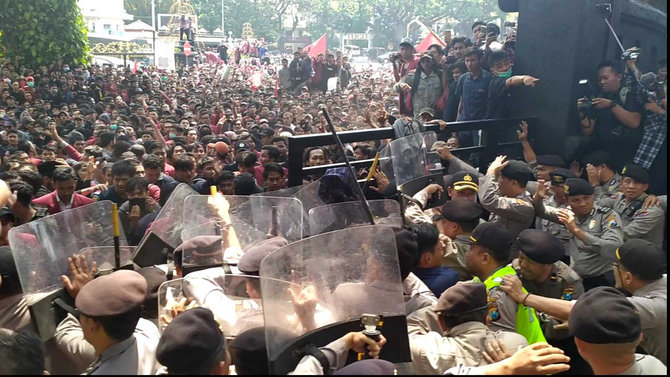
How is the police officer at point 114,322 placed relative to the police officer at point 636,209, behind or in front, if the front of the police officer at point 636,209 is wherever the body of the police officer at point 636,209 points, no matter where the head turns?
in front

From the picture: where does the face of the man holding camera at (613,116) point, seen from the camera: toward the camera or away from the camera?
toward the camera

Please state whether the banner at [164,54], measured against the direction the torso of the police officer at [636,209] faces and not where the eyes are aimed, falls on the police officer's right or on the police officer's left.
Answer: on the police officer's right

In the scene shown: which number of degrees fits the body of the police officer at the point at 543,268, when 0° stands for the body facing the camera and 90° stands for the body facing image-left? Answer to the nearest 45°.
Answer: approximately 45°

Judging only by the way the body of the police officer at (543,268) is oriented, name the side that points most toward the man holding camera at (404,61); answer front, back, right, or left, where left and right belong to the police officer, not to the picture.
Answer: right

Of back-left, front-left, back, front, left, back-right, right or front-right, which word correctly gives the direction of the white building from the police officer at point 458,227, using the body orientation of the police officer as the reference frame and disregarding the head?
front-right

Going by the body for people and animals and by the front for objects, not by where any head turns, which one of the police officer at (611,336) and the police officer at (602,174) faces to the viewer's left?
the police officer at (602,174)

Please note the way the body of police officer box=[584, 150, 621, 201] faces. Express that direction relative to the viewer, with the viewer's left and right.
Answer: facing to the left of the viewer

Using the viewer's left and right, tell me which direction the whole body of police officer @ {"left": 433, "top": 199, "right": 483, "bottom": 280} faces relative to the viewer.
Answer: facing to the left of the viewer

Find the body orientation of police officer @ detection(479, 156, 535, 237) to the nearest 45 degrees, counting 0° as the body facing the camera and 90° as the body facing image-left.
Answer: approximately 90°

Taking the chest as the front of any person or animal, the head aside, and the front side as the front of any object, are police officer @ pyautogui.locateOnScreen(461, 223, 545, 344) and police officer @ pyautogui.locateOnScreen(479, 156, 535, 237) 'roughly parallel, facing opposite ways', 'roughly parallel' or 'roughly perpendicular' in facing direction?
roughly parallel

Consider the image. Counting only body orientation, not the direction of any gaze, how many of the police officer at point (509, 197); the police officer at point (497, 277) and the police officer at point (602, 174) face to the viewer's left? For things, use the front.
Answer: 3
